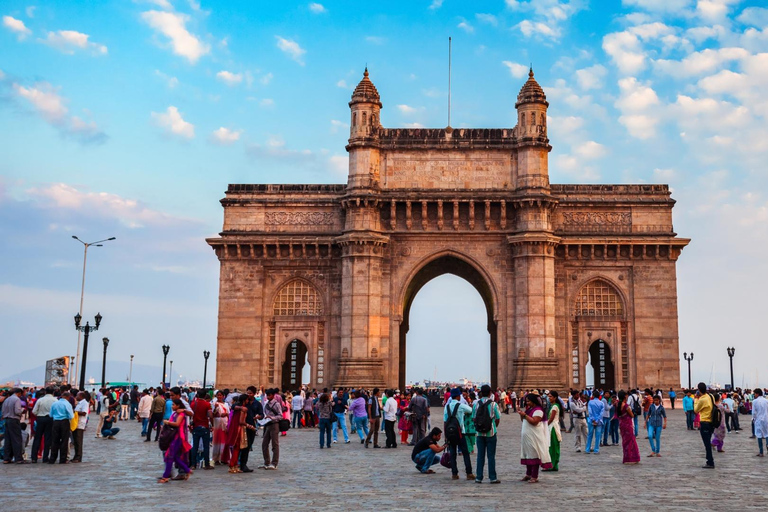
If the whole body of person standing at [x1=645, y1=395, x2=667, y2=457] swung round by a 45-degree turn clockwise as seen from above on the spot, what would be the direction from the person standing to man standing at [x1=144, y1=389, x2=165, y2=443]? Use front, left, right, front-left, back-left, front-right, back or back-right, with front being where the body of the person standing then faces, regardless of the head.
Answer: front-right

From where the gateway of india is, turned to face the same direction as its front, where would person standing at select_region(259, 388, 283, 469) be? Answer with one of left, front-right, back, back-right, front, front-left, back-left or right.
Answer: front

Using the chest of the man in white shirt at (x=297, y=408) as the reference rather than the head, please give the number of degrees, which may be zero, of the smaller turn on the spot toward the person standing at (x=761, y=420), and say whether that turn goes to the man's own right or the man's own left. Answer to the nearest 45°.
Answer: approximately 135° to the man's own right

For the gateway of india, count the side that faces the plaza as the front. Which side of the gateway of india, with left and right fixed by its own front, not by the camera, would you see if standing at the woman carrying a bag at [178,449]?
front

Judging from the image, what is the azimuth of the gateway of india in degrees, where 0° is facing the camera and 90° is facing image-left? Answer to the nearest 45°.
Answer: approximately 0°

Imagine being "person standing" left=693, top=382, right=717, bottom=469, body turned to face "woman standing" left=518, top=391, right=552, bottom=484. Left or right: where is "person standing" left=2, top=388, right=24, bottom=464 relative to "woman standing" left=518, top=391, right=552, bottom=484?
right

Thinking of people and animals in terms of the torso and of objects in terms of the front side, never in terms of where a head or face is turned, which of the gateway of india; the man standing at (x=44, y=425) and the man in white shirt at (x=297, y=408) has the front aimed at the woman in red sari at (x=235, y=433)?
the gateway of india

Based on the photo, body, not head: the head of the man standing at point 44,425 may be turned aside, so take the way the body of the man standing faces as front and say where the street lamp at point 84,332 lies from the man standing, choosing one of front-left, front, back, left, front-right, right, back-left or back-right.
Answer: front

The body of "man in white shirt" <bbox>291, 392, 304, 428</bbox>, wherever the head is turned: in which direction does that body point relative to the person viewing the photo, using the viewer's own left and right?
facing away from the viewer
